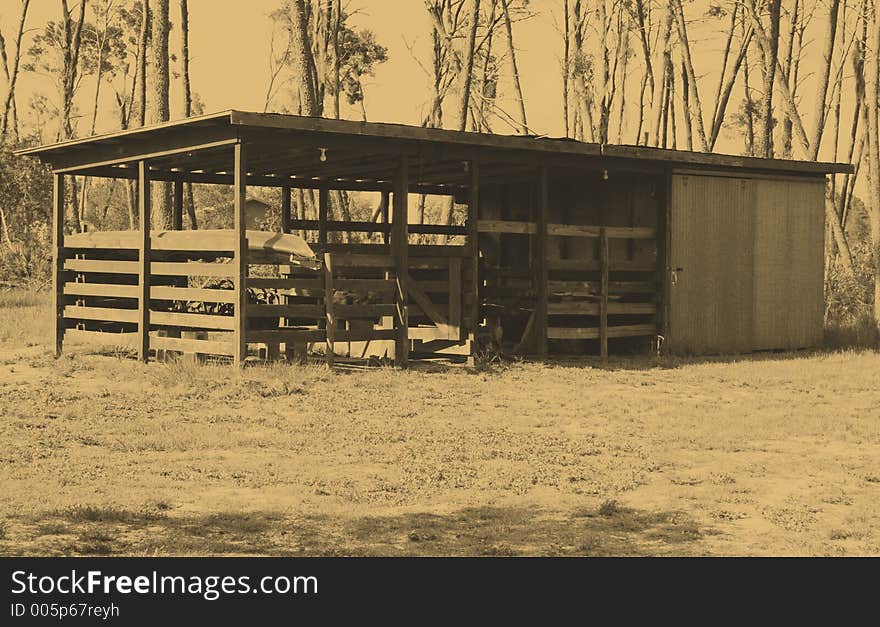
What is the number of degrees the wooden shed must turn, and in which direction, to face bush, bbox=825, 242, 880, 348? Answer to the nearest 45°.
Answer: approximately 90° to its left

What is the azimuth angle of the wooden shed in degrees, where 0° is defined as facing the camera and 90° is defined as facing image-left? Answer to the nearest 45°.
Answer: approximately 315°
